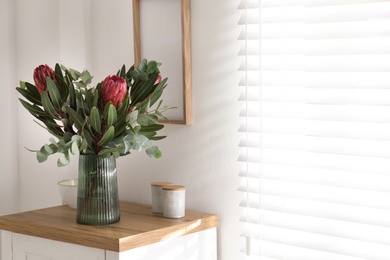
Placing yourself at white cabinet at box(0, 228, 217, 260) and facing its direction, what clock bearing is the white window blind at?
The white window blind is roughly at 8 o'clock from the white cabinet.

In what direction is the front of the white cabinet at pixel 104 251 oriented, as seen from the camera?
facing the viewer and to the left of the viewer

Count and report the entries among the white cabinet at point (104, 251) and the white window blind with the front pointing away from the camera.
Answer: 0
